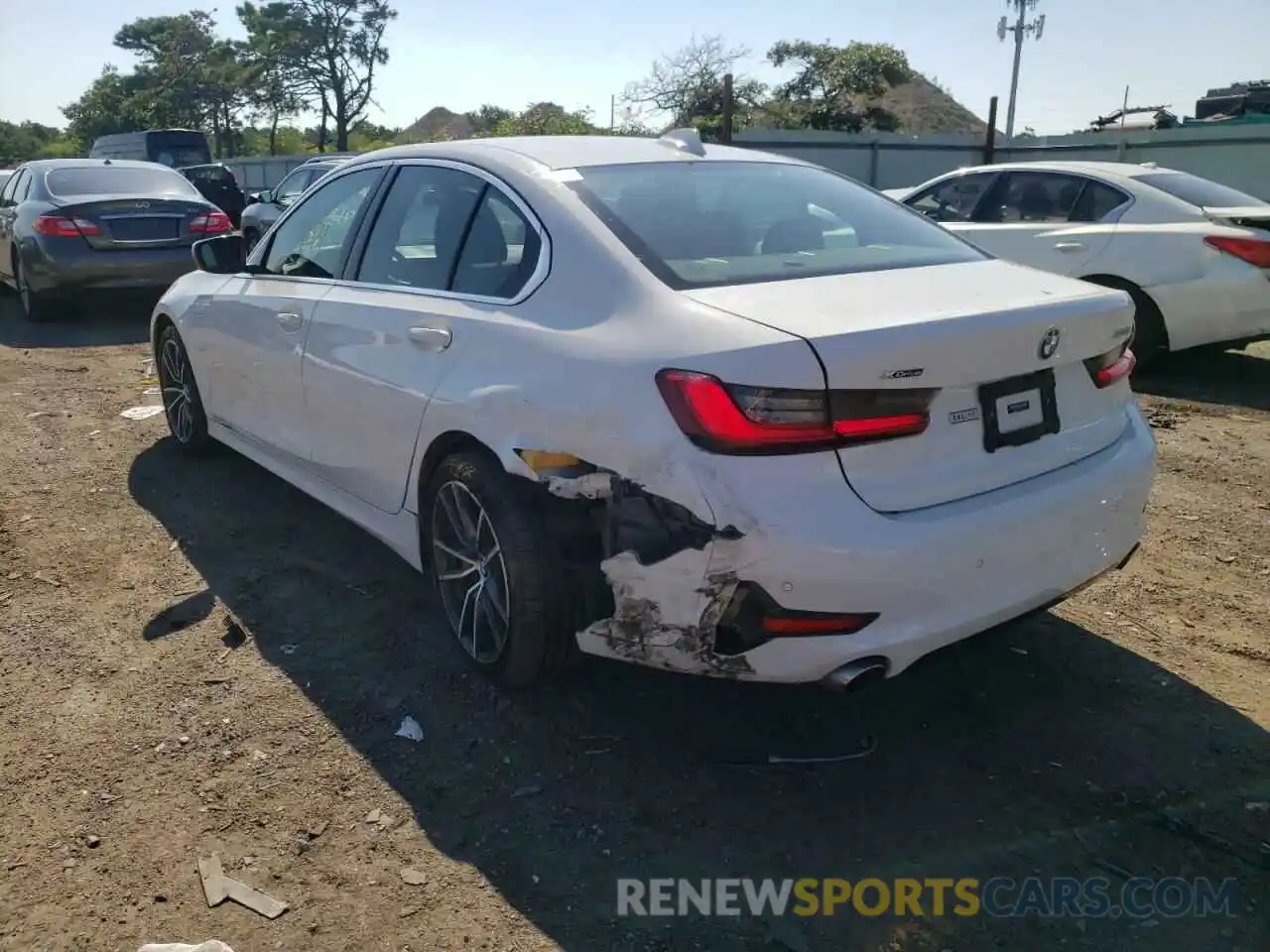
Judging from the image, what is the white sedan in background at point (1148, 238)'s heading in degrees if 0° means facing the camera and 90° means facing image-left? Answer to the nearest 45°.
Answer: approximately 135°

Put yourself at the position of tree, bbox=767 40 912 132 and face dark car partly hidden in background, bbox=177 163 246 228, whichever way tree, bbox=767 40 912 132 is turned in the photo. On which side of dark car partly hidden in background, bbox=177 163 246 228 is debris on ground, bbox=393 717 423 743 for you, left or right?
left

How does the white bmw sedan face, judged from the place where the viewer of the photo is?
facing away from the viewer and to the left of the viewer

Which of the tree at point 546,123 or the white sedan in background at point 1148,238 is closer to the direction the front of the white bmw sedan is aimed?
the tree

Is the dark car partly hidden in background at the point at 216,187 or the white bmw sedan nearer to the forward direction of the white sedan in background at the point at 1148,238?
the dark car partly hidden in background

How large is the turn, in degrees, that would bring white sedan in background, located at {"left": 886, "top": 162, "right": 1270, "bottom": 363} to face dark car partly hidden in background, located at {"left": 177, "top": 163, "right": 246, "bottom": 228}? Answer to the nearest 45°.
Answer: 0° — it already faces it

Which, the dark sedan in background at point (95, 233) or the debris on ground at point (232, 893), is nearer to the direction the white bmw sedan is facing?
the dark sedan in background
